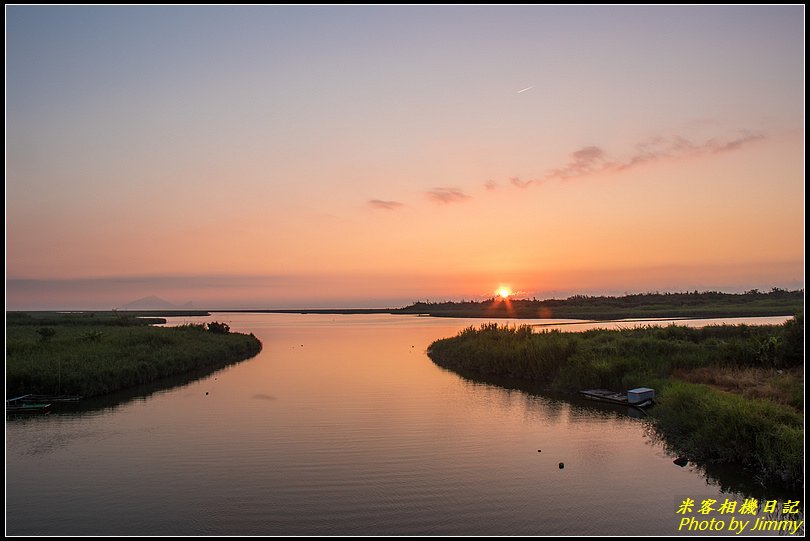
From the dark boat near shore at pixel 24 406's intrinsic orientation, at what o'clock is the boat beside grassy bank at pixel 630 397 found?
The boat beside grassy bank is roughly at 1 o'clock from the dark boat near shore.

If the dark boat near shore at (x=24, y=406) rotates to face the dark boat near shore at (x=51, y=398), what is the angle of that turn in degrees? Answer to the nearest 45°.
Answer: approximately 45° to its left

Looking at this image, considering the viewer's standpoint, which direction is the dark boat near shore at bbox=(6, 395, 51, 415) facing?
facing to the right of the viewer
